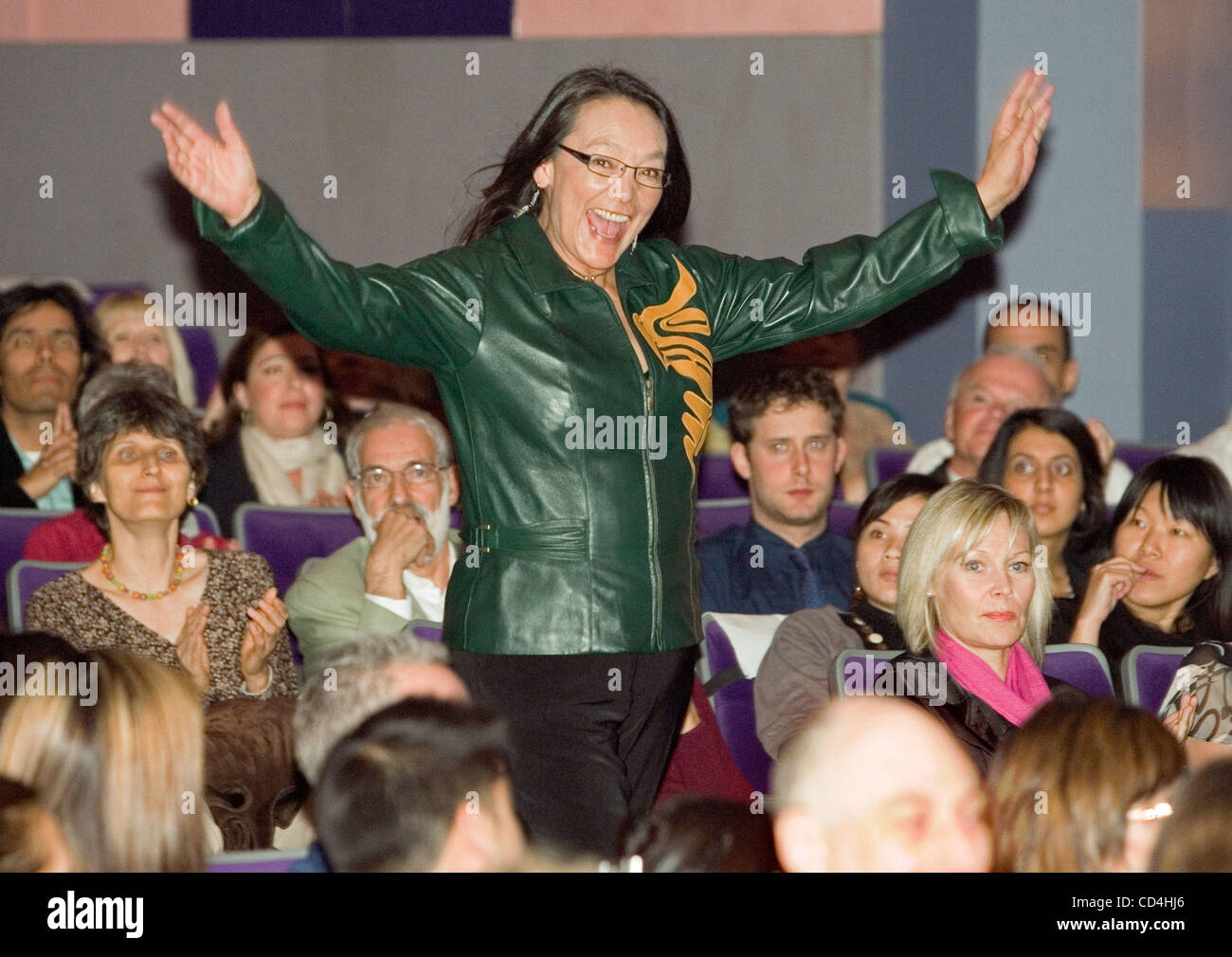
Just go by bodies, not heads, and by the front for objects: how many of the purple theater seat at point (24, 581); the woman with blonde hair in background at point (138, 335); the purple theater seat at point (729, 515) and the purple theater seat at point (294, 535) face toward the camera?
4

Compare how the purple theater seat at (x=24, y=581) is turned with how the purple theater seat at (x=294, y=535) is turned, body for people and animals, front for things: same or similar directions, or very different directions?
same or similar directions

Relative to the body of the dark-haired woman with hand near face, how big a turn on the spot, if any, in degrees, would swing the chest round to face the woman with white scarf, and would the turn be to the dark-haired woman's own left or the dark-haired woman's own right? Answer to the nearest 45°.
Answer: approximately 45° to the dark-haired woman's own right

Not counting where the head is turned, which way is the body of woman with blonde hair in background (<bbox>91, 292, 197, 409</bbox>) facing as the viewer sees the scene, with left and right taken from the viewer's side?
facing the viewer

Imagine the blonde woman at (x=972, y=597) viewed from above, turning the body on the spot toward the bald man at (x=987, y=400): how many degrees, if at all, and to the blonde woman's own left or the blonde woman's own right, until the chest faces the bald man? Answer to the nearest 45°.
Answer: approximately 135° to the blonde woman's own left

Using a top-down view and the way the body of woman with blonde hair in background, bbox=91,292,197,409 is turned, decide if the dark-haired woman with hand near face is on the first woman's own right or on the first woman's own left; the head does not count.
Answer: on the first woman's own left

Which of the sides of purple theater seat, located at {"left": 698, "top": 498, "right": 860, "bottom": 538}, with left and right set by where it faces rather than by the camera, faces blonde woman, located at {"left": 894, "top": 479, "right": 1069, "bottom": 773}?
front

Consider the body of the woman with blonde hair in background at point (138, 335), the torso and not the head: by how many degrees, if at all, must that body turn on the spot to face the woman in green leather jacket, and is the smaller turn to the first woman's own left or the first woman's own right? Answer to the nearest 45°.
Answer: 0° — they already face them

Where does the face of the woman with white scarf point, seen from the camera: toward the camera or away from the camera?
toward the camera

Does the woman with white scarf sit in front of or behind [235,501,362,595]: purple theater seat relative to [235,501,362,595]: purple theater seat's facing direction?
behind

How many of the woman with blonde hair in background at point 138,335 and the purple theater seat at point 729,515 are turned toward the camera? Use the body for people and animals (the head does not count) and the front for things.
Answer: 2

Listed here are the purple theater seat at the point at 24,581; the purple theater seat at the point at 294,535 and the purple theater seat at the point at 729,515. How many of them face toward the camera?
3

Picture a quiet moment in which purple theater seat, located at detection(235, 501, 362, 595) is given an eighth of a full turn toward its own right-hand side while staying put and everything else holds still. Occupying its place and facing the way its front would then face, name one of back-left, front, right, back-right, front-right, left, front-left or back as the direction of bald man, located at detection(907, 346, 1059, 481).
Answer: back-left

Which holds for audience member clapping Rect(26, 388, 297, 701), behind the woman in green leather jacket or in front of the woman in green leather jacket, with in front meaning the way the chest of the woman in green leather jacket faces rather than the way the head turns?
behind

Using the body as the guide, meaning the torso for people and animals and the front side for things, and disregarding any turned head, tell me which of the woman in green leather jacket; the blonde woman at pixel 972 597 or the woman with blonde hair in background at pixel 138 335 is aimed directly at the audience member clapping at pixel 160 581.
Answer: the woman with blonde hair in background

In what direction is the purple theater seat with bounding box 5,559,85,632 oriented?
toward the camera

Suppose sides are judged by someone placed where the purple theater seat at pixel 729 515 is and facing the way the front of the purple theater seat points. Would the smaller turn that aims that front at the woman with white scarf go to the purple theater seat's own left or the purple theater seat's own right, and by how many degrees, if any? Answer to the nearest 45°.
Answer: approximately 90° to the purple theater seat's own right

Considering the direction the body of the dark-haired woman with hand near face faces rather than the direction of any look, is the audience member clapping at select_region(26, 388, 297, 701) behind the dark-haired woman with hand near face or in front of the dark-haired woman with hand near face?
in front

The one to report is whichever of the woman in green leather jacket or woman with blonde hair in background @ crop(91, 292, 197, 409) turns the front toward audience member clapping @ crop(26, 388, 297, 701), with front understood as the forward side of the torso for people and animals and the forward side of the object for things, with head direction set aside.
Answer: the woman with blonde hair in background
